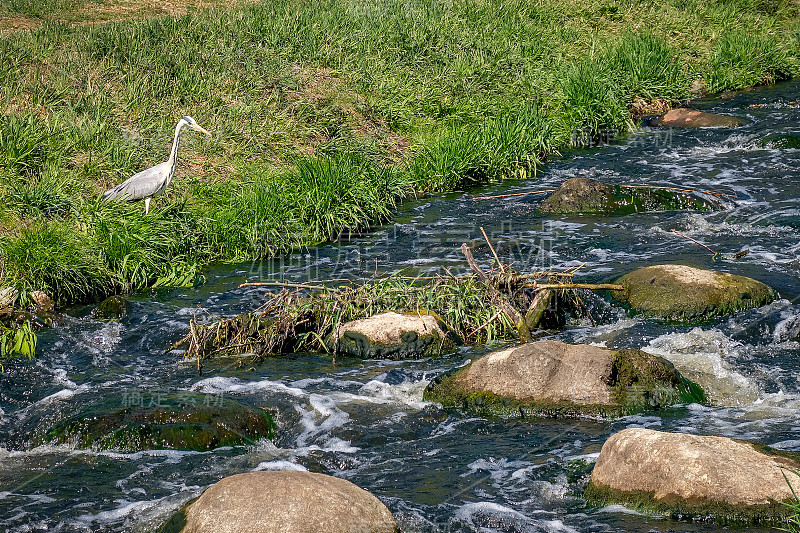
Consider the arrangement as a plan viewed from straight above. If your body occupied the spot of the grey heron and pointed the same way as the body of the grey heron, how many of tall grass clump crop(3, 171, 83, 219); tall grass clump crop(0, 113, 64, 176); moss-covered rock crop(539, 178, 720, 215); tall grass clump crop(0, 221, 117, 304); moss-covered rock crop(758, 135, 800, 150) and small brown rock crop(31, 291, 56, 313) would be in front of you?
2

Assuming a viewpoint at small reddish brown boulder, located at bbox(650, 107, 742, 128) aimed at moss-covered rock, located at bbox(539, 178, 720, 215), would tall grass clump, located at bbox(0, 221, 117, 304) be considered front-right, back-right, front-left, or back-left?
front-right

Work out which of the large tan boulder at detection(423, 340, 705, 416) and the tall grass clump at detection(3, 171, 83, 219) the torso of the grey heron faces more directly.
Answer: the large tan boulder

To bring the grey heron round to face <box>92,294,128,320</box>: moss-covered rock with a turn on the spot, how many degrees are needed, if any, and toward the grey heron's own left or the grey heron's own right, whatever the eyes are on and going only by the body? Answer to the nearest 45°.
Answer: approximately 90° to the grey heron's own right

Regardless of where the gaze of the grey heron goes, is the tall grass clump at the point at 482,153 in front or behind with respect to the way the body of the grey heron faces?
in front

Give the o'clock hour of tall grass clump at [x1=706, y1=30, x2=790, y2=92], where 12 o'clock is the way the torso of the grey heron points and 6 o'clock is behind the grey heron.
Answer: The tall grass clump is roughly at 11 o'clock from the grey heron.

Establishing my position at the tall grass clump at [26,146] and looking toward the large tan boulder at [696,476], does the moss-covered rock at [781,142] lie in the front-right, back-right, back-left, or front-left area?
front-left

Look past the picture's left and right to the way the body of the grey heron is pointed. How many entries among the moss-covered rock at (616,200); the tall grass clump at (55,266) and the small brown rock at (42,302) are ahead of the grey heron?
1

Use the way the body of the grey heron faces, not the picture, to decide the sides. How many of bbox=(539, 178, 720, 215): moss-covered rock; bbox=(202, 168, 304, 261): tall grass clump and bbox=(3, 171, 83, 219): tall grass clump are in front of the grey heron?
2

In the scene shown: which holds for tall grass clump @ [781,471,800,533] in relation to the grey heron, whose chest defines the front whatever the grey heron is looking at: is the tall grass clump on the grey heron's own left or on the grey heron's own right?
on the grey heron's own right

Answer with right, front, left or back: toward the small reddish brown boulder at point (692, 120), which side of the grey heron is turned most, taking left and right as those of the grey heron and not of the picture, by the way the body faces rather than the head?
front

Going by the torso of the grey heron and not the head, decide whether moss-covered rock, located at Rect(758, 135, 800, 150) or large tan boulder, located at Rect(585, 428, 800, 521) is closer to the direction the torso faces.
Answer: the moss-covered rock

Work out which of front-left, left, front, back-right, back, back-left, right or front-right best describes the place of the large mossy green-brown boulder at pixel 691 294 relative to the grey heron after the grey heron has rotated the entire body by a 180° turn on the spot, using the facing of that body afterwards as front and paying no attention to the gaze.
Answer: back-left

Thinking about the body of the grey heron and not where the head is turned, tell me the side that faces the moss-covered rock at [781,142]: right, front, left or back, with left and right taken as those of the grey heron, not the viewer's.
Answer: front

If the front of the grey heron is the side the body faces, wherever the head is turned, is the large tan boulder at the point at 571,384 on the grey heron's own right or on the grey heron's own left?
on the grey heron's own right

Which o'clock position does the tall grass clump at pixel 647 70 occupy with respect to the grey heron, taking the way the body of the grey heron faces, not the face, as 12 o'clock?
The tall grass clump is roughly at 11 o'clock from the grey heron.

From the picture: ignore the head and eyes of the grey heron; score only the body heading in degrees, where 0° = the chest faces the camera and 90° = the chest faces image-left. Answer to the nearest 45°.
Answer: approximately 270°

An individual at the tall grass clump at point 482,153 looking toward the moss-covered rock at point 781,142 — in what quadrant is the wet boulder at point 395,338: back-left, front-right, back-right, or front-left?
back-right
